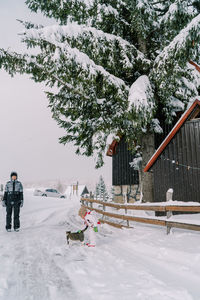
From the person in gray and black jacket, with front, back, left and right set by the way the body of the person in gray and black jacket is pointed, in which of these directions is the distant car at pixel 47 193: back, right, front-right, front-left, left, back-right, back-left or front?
back

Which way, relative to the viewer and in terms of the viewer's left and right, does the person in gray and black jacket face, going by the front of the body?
facing the viewer

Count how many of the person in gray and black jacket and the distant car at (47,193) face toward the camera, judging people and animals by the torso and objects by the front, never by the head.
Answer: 1

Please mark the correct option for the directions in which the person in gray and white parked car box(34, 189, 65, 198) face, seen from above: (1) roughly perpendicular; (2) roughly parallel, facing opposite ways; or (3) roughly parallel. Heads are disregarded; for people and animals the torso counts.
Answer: roughly perpendicular

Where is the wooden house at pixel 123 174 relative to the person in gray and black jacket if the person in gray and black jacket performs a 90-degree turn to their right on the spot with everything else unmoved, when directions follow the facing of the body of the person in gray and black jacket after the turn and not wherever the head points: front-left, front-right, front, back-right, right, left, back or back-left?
back-right

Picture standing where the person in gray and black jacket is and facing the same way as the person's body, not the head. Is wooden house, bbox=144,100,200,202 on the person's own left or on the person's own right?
on the person's own left
